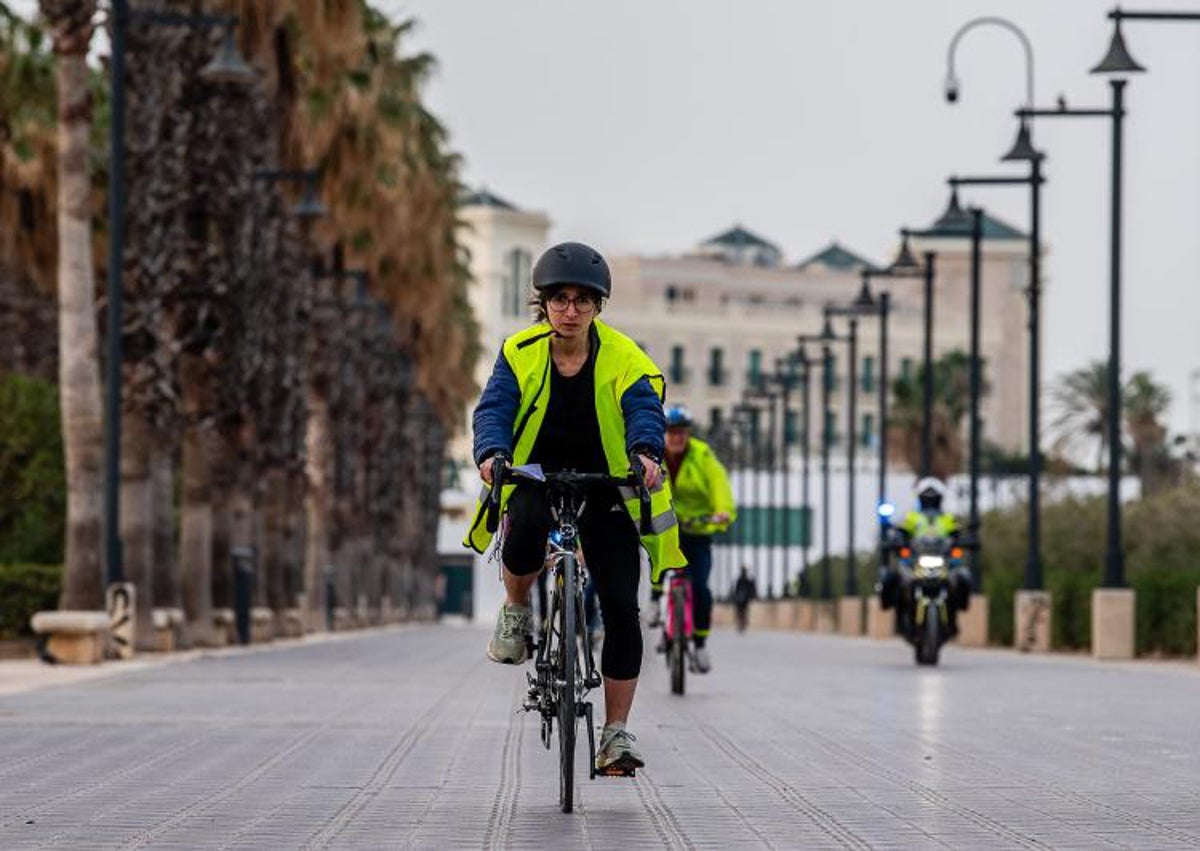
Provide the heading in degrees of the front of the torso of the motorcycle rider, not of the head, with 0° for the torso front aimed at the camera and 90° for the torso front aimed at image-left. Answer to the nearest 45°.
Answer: approximately 0°

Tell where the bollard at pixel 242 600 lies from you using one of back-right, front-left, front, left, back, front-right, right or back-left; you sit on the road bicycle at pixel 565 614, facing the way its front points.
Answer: back

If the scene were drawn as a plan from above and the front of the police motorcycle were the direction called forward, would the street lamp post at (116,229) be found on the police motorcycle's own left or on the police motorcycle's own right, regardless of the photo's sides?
on the police motorcycle's own right

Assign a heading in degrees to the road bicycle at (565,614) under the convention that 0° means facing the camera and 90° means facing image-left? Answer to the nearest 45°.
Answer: approximately 0°

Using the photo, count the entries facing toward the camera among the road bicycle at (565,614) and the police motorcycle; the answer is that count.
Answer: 2

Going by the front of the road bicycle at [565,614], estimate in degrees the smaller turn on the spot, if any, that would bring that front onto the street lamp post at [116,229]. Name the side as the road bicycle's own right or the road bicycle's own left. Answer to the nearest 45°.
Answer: approximately 180°

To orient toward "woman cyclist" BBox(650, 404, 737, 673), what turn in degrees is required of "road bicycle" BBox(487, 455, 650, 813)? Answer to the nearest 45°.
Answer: approximately 180°

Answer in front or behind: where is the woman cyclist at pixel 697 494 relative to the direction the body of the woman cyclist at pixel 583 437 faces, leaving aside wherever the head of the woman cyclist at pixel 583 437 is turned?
behind

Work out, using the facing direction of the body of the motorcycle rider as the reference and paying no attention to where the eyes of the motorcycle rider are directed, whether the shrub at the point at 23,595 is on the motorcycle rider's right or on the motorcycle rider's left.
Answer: on the motorcycle rider's right
